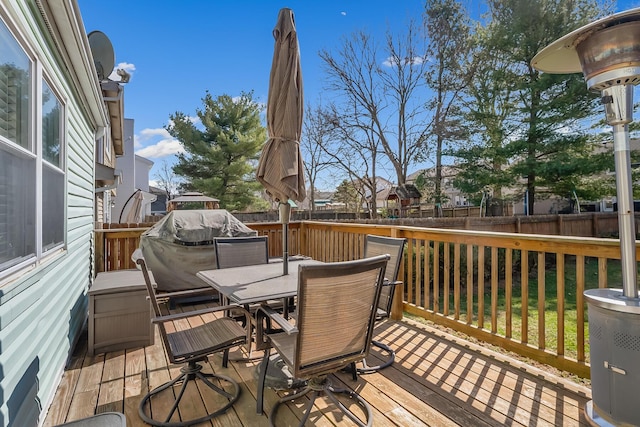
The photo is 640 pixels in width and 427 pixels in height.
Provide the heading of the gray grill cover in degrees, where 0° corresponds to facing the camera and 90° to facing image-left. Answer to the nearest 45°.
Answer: approximately 0°

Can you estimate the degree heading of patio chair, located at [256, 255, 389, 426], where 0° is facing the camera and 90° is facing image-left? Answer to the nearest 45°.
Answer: approximately 135°

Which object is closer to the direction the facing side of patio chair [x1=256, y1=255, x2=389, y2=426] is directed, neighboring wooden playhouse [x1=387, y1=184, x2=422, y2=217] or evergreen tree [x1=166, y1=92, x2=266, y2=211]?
the evergreen tree

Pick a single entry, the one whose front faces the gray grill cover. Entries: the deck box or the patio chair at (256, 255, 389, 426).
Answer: the patio chair

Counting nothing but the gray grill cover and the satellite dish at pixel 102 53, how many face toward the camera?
1

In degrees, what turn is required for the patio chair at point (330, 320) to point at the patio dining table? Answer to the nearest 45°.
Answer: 0° — it already faces it

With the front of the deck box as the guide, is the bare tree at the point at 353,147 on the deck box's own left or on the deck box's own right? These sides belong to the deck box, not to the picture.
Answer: on the deck box's own left
